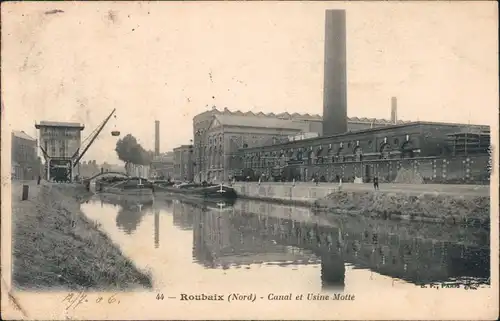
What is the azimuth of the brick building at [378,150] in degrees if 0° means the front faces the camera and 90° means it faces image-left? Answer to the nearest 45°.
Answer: approximately 45°
